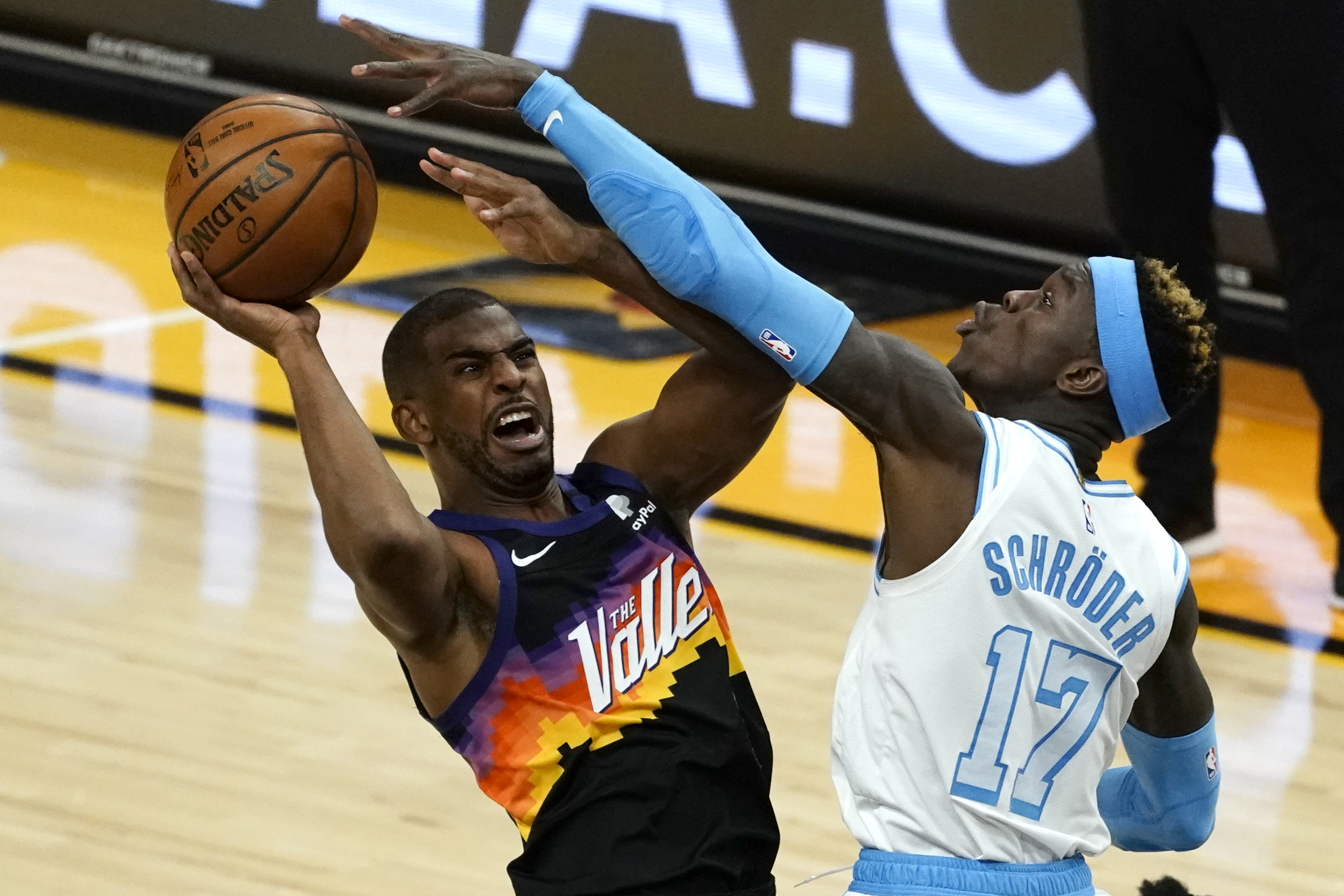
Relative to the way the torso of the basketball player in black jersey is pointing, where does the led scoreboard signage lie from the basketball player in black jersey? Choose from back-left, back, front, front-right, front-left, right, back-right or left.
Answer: back-left

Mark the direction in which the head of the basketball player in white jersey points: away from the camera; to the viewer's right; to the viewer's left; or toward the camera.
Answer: to the viewer's left

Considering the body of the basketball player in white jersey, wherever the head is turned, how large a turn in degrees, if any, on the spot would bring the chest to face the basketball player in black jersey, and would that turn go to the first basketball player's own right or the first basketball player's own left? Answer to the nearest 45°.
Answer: approximately 45° to the first basketball player's own left

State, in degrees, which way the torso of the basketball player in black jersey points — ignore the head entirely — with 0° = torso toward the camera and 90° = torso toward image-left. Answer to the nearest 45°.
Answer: approximately 315°

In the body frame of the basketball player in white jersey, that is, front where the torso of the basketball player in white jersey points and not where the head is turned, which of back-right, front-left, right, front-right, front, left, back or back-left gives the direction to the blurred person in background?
front-right

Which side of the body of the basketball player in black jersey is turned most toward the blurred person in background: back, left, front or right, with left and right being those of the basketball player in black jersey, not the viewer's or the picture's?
left

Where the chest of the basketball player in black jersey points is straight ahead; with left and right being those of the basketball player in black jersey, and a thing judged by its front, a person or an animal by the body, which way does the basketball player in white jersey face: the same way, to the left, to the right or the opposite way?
the opposite way

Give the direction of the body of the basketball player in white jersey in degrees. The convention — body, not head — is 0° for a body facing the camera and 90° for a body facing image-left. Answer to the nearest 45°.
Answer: approximately 135°

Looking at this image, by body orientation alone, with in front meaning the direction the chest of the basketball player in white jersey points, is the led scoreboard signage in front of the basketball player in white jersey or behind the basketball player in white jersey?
in front

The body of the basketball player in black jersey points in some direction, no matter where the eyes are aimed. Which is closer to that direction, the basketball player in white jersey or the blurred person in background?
the basketball player in white jersey

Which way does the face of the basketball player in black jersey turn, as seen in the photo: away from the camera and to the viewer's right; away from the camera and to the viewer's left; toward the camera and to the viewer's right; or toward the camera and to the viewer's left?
toward the camera and to the viewer's right
